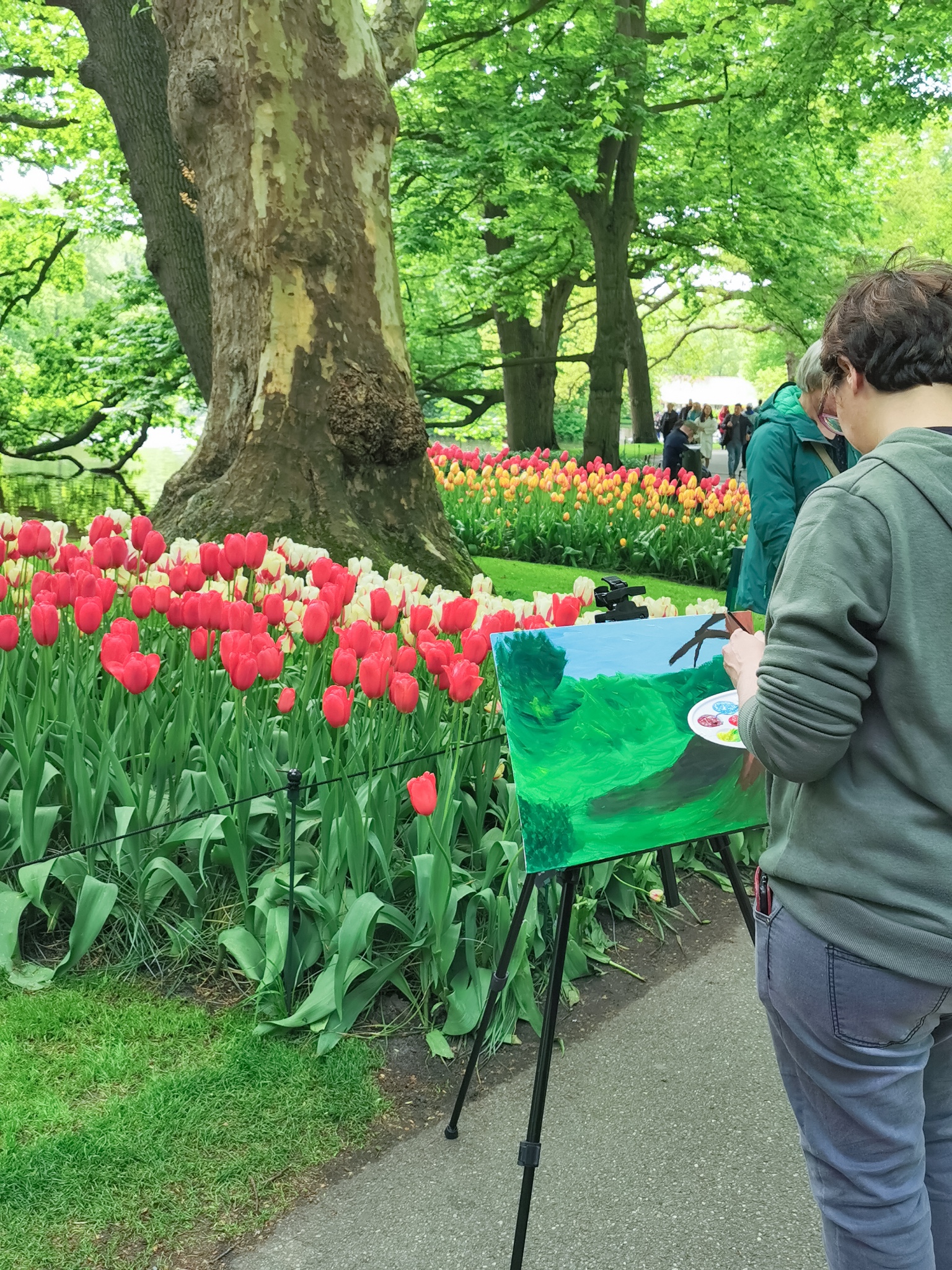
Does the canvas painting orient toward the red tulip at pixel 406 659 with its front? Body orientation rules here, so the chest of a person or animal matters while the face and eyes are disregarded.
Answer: no

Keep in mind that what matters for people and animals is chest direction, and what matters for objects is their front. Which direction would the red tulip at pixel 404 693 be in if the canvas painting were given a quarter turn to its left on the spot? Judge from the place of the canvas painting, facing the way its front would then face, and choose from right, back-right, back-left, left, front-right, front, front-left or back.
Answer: back-left

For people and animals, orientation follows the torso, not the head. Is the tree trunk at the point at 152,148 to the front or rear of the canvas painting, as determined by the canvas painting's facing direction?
to the rear

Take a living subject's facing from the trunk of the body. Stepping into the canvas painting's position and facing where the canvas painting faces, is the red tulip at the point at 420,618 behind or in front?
behind

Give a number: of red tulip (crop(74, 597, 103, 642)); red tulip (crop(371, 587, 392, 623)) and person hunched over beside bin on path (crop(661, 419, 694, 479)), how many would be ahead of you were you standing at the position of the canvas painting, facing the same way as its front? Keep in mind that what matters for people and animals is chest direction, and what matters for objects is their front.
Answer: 0

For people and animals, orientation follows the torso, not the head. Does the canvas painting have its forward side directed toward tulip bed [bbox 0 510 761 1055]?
no

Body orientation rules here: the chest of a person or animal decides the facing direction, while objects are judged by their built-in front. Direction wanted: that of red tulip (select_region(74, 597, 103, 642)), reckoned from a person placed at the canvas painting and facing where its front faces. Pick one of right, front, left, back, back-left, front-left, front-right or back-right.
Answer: back-right

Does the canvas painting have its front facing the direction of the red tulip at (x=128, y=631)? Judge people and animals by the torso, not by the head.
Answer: no

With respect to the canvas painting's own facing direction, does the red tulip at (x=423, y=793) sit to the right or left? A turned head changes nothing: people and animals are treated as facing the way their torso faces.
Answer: on its right

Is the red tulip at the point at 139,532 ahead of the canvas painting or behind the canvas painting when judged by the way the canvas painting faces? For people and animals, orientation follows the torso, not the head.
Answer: behind

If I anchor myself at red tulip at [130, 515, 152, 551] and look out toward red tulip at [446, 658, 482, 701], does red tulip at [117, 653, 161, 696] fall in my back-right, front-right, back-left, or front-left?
front-right

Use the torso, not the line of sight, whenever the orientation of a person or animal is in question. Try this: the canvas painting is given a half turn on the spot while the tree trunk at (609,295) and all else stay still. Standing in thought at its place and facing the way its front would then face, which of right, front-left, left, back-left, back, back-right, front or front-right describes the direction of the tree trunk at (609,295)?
front

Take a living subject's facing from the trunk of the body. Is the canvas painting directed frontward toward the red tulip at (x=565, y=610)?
no

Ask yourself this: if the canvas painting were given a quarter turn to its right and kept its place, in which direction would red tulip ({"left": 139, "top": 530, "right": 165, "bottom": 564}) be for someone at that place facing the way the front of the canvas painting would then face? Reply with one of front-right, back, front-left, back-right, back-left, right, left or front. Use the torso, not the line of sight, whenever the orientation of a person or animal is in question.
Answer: front-right

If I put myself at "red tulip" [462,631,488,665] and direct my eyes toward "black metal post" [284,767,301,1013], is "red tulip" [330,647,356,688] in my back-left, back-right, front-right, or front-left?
front-right

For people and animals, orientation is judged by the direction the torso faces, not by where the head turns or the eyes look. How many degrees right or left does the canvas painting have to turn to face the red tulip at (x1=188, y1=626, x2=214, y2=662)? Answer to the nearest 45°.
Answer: approximately 135° to its right

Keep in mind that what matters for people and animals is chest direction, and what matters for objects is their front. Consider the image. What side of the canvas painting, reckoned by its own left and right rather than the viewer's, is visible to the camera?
front

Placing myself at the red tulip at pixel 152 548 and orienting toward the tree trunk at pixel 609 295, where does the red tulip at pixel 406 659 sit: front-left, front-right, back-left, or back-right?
back-right

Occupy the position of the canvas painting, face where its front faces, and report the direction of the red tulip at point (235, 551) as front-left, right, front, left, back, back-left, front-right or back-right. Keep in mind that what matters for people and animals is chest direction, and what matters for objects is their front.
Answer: back-right

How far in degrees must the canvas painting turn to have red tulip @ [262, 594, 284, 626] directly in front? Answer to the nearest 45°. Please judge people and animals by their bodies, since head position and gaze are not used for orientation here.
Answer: approximately 135° to its right
